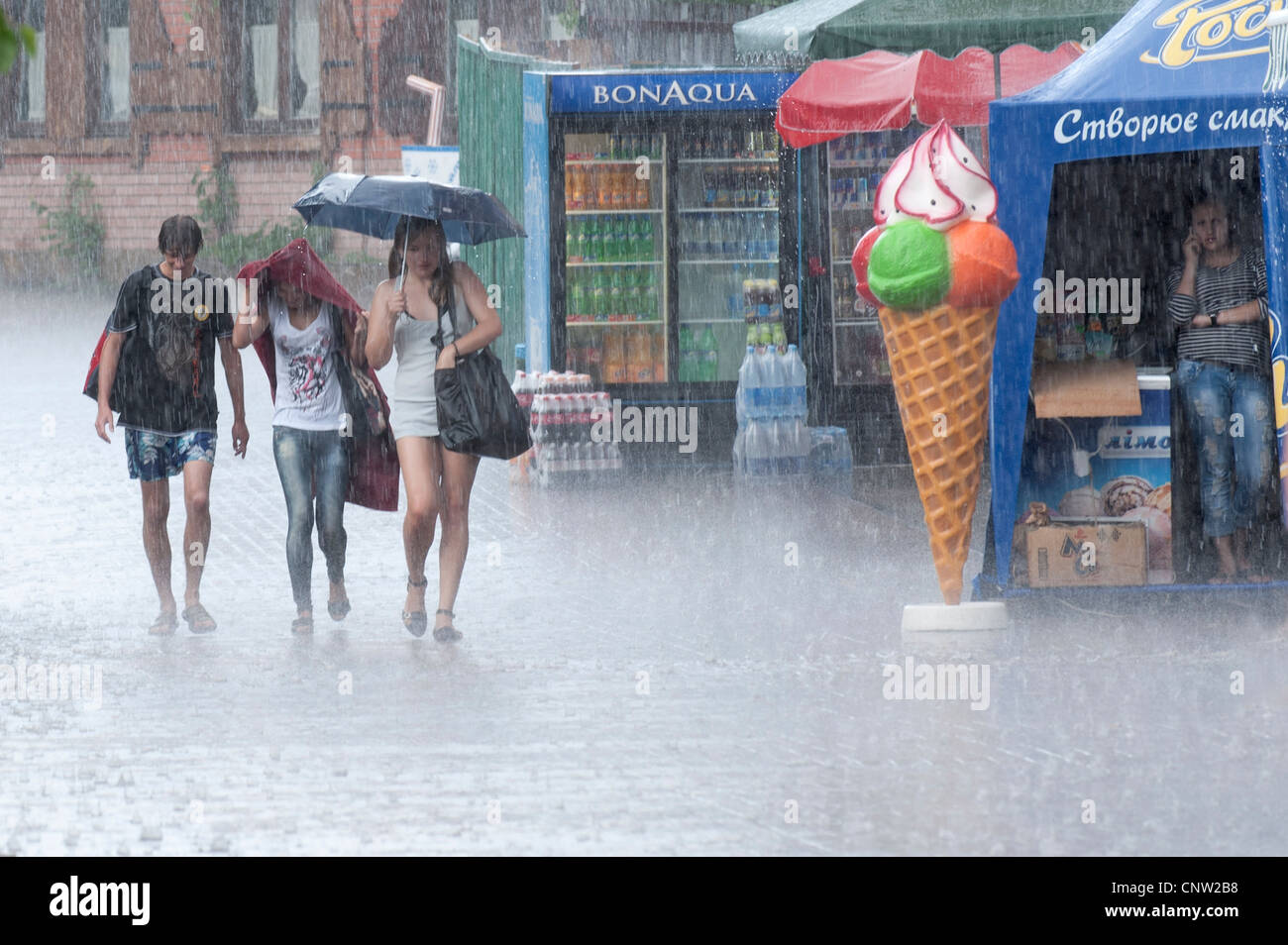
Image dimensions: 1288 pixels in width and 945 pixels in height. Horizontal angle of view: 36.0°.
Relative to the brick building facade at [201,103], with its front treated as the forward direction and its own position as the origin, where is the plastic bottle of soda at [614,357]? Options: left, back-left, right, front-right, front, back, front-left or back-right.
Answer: front

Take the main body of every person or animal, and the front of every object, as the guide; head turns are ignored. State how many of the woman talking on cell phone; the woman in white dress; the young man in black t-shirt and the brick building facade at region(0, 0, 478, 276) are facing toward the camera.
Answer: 4

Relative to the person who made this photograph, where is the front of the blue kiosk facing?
facing the viewer

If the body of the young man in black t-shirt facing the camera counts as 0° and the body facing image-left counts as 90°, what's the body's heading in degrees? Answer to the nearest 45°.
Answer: approximately 0°

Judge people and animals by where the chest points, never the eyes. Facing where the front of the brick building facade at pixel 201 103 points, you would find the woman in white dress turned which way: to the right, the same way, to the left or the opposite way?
the same way

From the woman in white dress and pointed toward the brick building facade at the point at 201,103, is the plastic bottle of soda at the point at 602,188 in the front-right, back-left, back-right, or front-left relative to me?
front-right

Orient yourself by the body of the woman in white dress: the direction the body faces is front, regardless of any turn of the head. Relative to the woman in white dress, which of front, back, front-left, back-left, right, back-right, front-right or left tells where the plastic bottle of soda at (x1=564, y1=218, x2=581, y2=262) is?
back

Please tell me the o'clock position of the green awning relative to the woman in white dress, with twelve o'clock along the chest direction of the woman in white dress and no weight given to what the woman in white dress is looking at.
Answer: The green awning is roughly at 7 o'clock from the woman in white dress.

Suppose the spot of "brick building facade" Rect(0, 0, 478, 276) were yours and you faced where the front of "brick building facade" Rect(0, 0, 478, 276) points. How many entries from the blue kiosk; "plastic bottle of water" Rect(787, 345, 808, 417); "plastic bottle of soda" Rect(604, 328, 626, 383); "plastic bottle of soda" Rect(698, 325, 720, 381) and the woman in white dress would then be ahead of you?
5

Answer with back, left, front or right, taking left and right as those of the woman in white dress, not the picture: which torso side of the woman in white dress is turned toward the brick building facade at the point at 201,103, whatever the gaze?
back

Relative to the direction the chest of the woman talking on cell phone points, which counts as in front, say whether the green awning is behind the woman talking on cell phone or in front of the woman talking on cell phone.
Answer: behind

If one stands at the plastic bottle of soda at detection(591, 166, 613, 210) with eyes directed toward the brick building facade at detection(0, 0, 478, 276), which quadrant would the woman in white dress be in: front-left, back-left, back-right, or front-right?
back-left

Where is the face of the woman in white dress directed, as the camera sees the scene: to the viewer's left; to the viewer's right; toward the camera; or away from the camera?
toward the camera

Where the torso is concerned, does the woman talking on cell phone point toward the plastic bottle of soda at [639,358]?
no

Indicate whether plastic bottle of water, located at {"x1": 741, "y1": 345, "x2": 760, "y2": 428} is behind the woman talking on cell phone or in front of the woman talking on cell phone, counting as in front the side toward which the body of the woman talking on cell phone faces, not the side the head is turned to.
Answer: behind

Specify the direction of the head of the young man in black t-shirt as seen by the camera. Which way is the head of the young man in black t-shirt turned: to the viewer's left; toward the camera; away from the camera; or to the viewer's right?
toward the camera

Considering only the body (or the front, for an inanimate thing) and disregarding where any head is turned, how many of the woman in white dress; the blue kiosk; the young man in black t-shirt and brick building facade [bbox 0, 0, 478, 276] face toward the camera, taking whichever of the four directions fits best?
4

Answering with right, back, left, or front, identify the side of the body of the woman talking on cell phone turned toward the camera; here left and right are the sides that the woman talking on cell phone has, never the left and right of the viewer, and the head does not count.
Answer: front

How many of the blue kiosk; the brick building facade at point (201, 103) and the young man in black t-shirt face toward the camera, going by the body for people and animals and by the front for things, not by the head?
3
